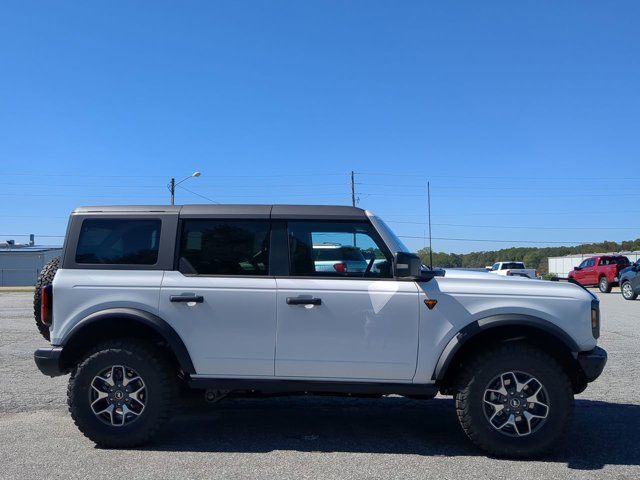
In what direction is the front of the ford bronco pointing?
to the viewer's right

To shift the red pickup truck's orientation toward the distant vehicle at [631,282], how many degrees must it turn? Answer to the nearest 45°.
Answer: approximately 135° to its left

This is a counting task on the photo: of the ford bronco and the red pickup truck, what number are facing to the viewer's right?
1

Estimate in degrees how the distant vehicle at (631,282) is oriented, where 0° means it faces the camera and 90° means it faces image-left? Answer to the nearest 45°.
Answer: approximately 45°

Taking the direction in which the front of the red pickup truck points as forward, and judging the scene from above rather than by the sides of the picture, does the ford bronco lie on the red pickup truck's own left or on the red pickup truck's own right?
on the red pickup truck's own left

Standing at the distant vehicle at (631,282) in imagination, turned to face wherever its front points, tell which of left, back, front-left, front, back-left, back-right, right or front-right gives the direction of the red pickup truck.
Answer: front-right

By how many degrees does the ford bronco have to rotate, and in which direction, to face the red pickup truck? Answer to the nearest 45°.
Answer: approximately 45° to its left

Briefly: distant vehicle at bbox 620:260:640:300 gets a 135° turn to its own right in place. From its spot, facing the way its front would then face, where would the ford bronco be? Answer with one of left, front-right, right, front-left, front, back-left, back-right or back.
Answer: back
